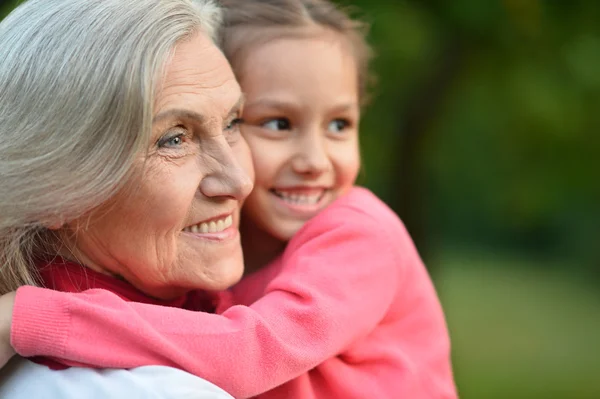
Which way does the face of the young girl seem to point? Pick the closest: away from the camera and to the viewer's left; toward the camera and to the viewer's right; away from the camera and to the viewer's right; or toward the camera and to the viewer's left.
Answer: toward the camera and to the viewer's right

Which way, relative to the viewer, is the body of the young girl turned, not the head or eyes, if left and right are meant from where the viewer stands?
facing the viewer and to the left of the viewer

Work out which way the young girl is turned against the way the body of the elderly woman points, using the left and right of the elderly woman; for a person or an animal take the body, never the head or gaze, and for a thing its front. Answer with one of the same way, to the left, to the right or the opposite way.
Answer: to the right

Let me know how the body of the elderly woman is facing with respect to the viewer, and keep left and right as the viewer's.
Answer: facing the viewer and to the right of the viewer
